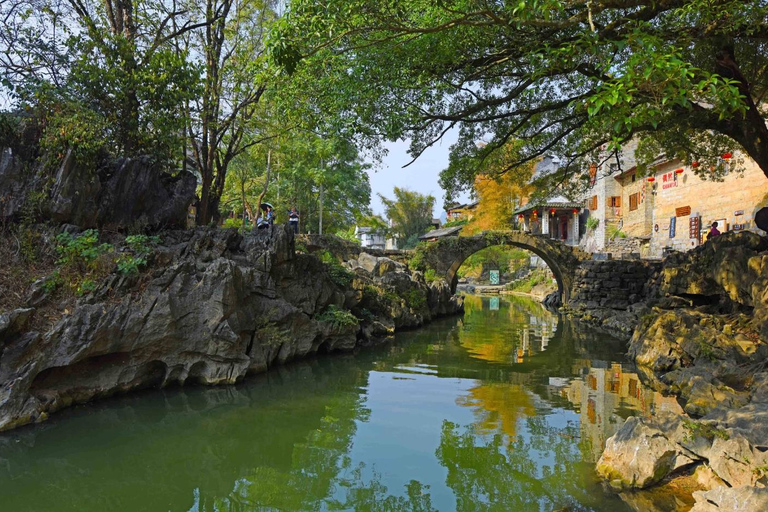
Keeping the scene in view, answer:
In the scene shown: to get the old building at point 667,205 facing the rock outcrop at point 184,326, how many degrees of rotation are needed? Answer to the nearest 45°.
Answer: approximately 45° to its left

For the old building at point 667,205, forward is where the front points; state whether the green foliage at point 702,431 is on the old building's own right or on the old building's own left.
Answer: on the old building's own left

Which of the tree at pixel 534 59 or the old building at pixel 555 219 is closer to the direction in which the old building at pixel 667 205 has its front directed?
the tree

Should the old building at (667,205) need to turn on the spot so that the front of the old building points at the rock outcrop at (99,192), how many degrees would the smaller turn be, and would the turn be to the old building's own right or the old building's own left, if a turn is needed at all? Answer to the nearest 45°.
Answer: approximately 45° to the old building's own left

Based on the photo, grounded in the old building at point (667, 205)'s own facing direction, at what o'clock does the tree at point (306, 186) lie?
The tree is roughly at 1 o'clock from the old building.

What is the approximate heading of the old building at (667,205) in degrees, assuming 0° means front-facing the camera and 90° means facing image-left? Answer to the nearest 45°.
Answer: approximately 45°

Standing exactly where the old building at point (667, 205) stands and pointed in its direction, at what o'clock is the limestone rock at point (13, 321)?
The limestone rock is roughly at 11 o'clock from the old building.

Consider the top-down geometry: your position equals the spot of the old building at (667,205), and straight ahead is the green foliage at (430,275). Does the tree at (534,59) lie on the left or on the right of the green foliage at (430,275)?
left

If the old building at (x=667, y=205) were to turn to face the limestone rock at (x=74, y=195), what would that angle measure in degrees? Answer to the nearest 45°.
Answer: approximately 45° to its left

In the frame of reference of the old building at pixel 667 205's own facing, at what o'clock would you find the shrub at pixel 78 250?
The shrub is roughly at 11 o'clock from the old building.
